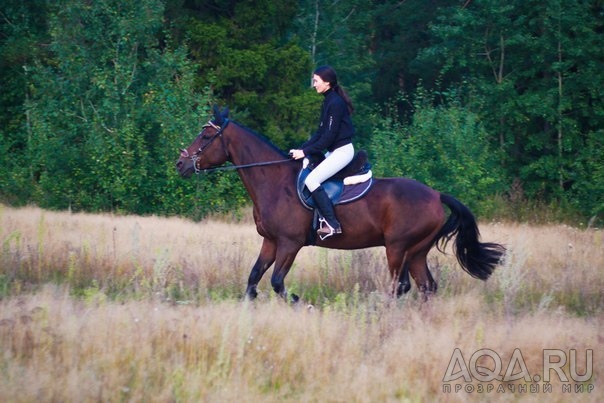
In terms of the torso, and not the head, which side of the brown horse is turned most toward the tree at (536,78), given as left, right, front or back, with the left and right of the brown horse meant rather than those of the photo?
right

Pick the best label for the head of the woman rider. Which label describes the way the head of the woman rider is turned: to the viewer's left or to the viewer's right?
to the viewer's left

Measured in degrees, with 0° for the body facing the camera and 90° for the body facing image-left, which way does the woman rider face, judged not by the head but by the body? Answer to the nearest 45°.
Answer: approximately 90°

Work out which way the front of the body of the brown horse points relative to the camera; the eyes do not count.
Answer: to the viewer's left

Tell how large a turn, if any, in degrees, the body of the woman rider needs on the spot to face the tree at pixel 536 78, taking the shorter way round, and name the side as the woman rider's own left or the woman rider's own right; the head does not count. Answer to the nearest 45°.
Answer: approximately 90° to the woman rider's own right
